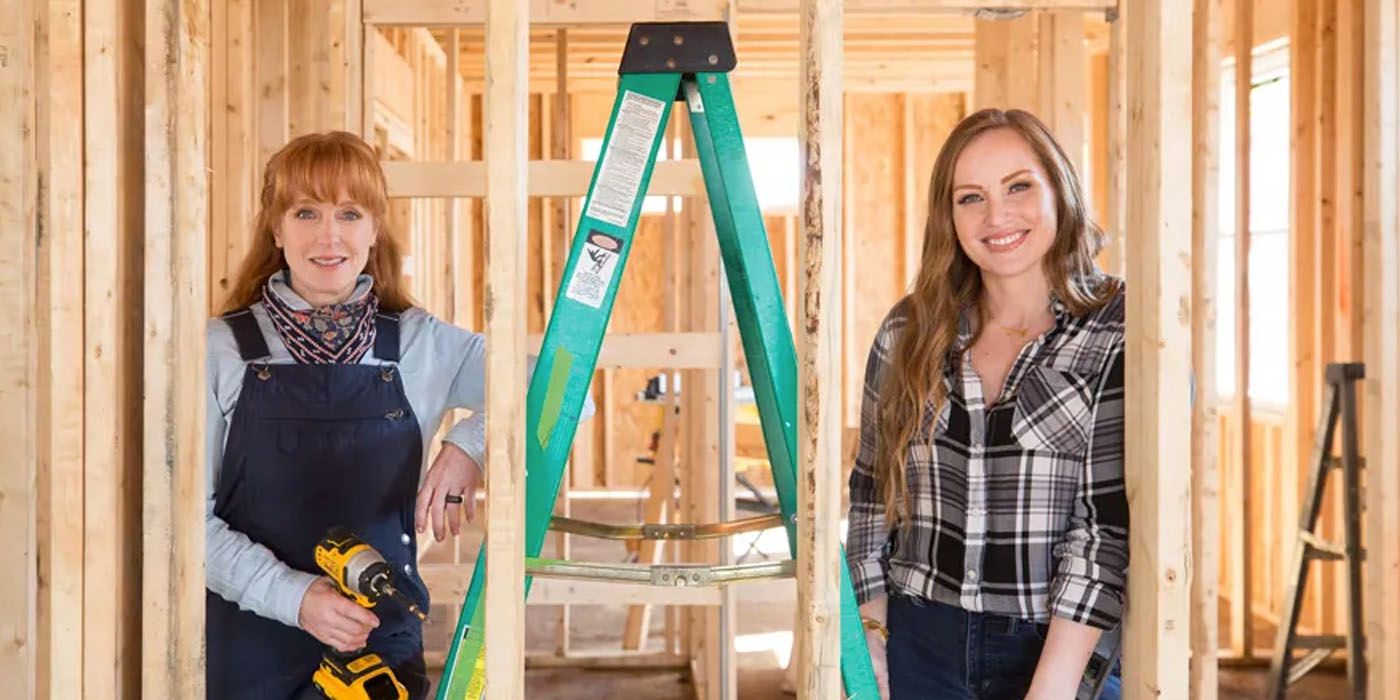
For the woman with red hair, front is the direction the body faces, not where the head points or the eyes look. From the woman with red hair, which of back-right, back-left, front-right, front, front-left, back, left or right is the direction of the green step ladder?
front-left

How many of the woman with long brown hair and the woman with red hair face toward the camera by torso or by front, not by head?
2

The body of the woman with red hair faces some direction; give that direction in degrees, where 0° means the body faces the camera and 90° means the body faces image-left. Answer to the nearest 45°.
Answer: approximately 0°

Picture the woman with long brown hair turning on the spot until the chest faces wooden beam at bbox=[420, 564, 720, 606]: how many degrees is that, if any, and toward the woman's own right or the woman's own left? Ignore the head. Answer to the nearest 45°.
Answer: approximately 135° to the woman's own right

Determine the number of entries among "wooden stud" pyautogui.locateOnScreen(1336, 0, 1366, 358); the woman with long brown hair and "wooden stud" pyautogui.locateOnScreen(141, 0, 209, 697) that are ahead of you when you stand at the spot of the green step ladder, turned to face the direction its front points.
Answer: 1

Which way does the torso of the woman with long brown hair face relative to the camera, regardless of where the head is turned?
toward the camera

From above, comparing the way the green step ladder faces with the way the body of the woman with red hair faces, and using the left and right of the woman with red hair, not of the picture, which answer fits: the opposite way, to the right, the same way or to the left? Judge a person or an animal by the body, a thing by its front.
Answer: to the right

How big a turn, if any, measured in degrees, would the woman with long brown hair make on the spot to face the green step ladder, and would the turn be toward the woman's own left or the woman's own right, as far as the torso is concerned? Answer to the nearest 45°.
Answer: approximately 45° to the woman's own right

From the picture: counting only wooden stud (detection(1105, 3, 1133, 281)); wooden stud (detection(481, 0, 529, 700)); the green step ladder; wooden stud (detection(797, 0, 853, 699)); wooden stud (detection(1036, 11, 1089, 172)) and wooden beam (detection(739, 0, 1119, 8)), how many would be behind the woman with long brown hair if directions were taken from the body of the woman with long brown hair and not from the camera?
3

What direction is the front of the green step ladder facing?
to the viewer's left

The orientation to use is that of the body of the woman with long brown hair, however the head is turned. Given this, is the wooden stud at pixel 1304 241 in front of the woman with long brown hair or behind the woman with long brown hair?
behind

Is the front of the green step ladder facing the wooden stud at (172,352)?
yes

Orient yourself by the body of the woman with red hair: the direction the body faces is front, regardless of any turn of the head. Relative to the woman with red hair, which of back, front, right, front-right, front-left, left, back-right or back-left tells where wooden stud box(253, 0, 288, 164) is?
back
